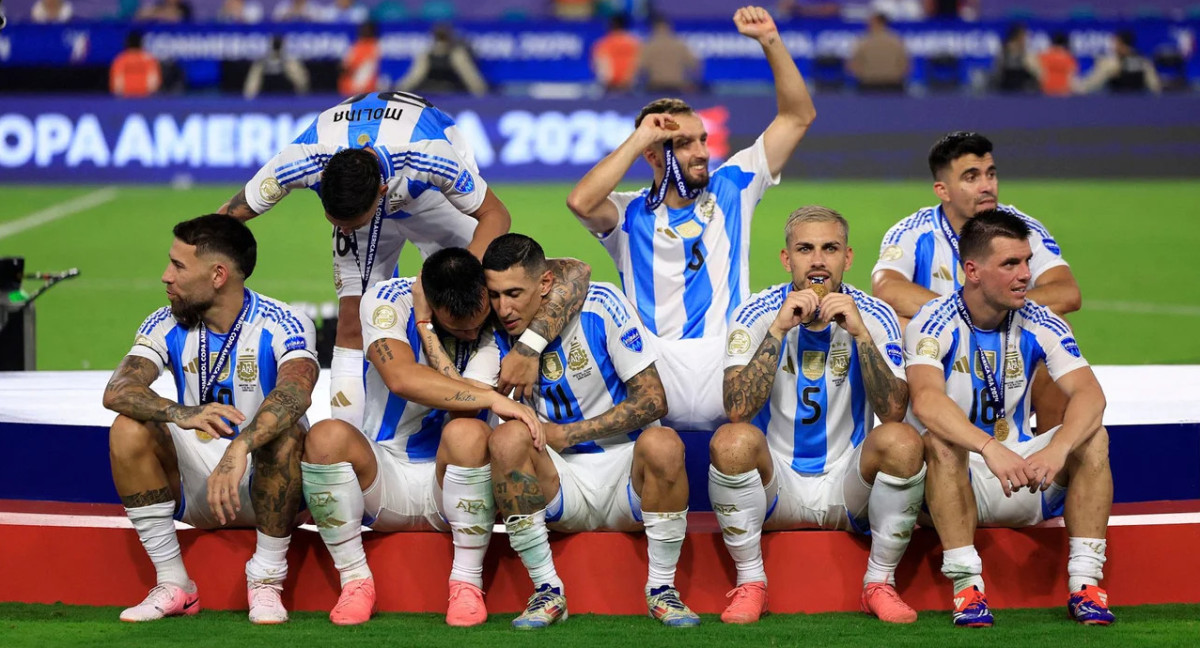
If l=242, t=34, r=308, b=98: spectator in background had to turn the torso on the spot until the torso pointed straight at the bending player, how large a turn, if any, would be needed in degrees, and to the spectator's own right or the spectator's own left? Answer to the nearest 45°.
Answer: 0° — they already face them

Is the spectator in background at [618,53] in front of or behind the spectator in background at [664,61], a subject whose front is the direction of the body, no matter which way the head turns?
behind

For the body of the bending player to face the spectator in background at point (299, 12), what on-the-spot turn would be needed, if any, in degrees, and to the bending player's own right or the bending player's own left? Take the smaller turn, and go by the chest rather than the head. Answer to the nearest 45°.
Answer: approximately 180°

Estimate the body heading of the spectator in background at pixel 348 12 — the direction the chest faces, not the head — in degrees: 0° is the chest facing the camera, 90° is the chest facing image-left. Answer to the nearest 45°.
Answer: approximately 0°

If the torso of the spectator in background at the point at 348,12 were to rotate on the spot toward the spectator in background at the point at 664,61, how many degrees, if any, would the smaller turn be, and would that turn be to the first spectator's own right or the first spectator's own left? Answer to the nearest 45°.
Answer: approximately 45° to the first spectator's own left

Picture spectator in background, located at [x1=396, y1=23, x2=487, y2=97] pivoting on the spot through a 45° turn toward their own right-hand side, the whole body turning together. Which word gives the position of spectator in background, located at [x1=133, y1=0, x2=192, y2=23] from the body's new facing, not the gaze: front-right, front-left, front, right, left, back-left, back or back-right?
right

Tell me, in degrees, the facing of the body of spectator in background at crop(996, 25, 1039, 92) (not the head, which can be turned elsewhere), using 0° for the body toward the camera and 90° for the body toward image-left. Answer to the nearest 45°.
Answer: approximately 0°
